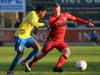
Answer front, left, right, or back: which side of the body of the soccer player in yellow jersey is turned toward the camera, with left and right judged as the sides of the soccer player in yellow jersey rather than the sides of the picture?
right

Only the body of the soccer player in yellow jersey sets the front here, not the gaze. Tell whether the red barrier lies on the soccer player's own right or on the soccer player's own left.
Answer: on the soccer player's own left
